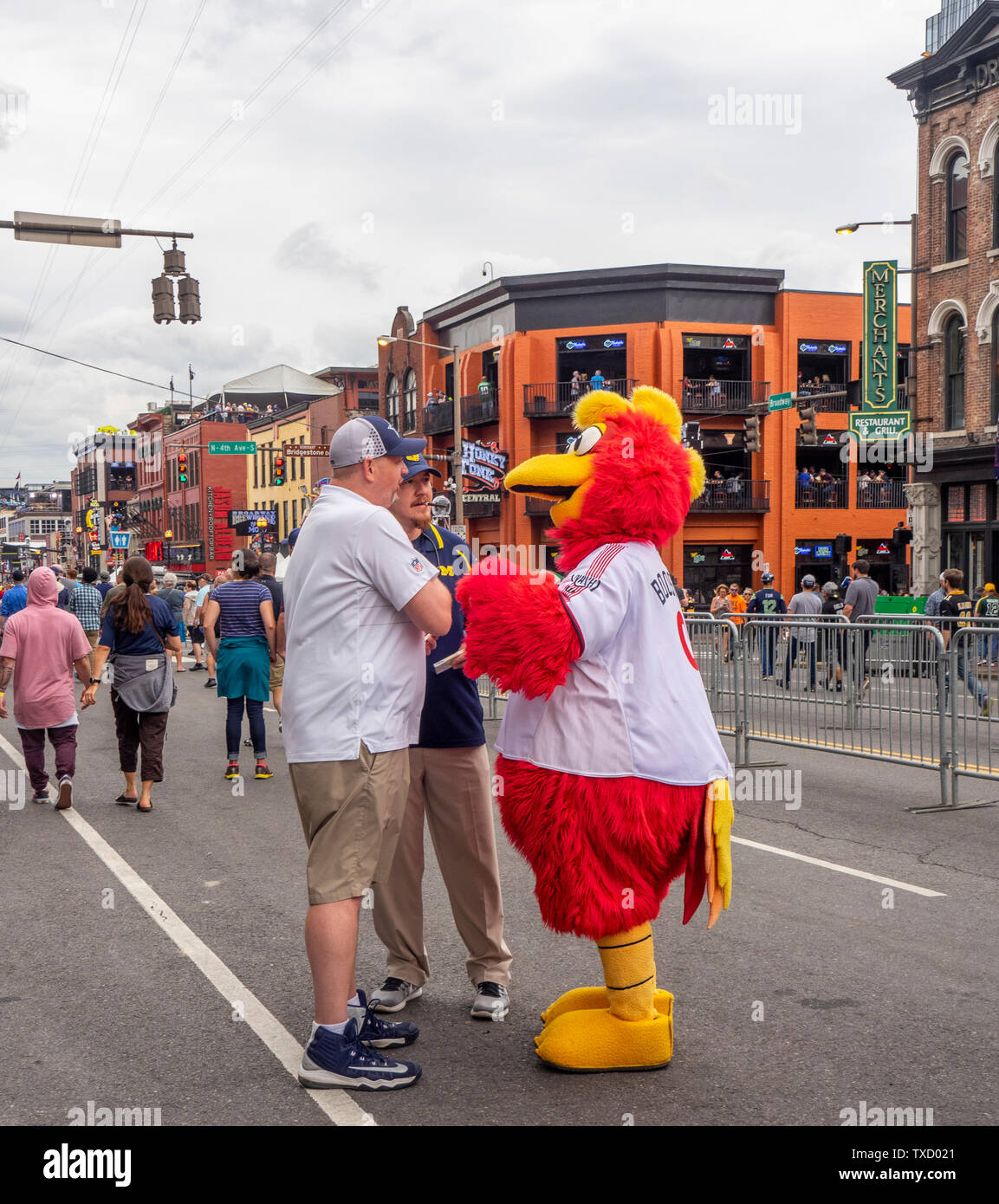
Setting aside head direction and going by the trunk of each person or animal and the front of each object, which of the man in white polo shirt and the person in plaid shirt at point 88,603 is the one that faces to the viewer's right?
the man in white polo shirt

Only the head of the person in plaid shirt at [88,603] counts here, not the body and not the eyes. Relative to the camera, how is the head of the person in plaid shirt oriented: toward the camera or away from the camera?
away from the camera

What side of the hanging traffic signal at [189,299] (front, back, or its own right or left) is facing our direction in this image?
back

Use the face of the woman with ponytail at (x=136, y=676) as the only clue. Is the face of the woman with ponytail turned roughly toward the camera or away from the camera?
away from the camera

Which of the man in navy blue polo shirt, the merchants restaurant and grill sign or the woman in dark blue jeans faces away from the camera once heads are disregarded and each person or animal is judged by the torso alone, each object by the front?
the woman in dark blue jeans

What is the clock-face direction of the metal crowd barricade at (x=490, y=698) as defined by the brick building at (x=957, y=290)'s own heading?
The metal crowd barricade is roughly at 11 o'clock from the brick building.

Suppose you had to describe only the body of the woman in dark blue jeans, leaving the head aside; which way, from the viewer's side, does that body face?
away from the camera

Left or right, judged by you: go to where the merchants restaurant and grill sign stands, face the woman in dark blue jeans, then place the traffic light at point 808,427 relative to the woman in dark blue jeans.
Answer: right

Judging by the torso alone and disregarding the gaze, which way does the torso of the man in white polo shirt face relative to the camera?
to the viewer's right
